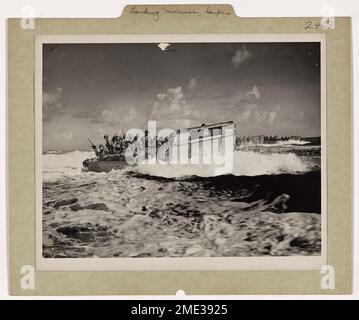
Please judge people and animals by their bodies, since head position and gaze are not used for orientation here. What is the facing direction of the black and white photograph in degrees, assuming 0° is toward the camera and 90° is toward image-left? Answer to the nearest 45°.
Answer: approximately 0°
